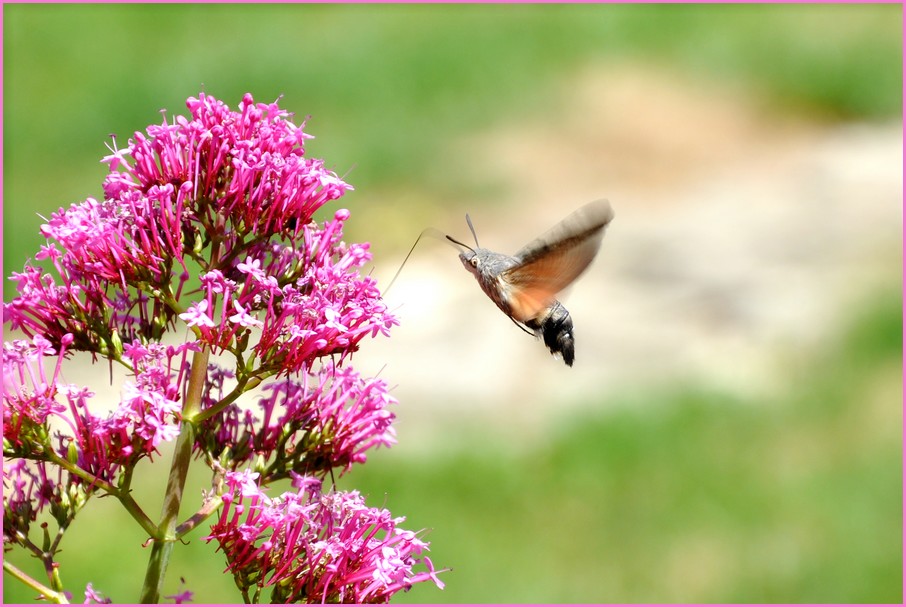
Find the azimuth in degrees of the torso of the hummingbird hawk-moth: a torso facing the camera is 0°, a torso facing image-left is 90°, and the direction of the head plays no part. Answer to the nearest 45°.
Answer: approximately 90°
